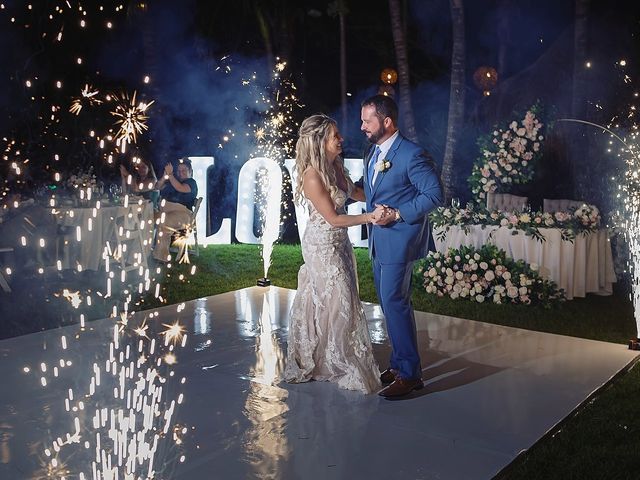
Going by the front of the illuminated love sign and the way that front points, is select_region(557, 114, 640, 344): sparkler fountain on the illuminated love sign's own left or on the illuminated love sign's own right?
on the illuminated love sign's own left

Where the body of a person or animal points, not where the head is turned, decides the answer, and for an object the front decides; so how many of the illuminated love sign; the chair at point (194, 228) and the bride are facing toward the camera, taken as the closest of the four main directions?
1

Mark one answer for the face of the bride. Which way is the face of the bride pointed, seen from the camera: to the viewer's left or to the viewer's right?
to the viewer's right

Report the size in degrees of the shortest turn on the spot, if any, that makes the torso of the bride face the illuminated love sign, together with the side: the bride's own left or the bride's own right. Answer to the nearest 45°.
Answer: approximately 90° to the bride's own left

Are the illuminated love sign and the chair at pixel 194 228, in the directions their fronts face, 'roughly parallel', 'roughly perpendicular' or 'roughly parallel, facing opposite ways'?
roughly perpendicular

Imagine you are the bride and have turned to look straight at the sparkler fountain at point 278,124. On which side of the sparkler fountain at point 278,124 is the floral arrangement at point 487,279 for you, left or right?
right

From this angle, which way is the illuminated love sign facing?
toward the camera

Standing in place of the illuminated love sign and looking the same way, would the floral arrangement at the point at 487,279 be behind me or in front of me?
in front

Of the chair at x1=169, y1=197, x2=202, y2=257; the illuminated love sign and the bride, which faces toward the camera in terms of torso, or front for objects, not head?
the illuminated love sign

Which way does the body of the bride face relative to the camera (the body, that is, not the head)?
to the viewer's right

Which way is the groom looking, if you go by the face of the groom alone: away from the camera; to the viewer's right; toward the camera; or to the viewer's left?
to the viewer's left

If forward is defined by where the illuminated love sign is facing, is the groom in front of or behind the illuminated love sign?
in front

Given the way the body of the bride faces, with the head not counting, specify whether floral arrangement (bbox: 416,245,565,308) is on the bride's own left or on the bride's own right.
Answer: on the bride's own left
